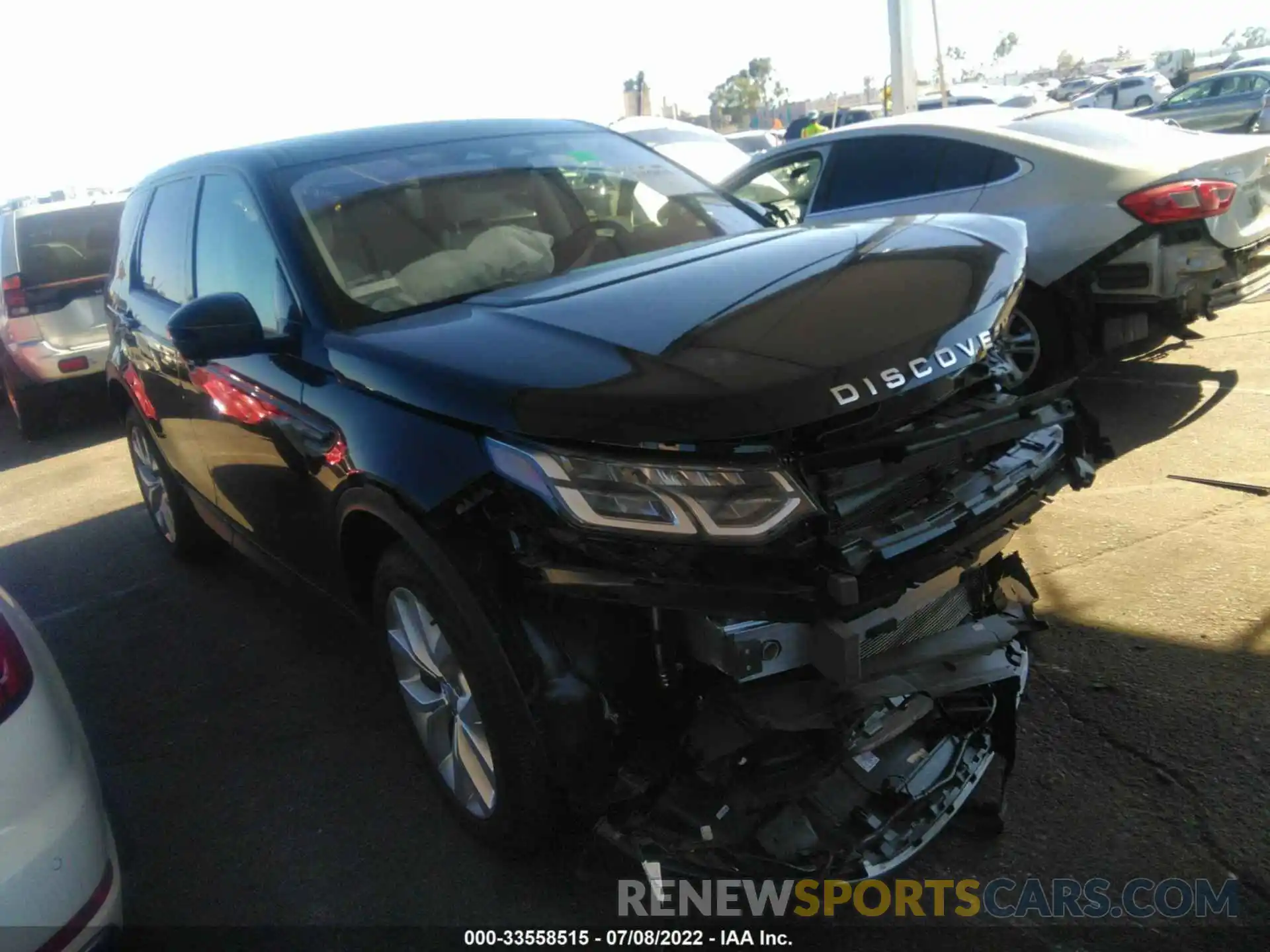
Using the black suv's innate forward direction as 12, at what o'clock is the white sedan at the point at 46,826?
The white sedan is roughly at 4 o'clock from the black suv.

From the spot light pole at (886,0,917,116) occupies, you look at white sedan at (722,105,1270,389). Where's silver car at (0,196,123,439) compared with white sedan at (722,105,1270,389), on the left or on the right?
right

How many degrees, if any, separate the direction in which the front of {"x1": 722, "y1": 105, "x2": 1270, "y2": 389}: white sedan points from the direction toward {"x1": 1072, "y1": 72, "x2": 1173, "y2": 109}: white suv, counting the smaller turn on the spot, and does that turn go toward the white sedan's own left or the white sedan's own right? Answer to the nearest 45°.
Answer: approximately 45° to the white sedan's own right

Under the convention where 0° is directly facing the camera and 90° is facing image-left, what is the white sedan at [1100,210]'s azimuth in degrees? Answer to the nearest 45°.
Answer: approximately 135°

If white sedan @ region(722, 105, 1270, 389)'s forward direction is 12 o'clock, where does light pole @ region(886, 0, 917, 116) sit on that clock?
The light pole is roughly at 1 o'clock from the white sedan.

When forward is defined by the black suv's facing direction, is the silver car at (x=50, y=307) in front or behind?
behind

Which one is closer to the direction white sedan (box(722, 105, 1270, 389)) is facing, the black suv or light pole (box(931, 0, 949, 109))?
the light pole

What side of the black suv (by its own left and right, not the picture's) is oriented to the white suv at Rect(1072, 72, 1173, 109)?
left

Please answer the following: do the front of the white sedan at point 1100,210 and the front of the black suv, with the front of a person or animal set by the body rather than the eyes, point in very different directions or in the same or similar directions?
very different directions

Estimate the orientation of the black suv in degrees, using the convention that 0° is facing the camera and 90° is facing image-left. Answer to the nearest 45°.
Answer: approximately 315°

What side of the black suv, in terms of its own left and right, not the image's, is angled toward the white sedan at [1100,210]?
left
